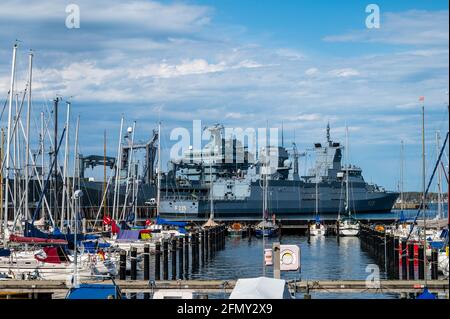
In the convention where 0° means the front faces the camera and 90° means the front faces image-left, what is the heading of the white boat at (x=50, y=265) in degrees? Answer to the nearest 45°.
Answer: approximately 90°

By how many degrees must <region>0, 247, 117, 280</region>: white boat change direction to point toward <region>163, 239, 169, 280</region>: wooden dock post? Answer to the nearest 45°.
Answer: approximately 135° to its right

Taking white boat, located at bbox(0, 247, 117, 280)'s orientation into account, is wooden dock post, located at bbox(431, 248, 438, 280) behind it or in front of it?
behind

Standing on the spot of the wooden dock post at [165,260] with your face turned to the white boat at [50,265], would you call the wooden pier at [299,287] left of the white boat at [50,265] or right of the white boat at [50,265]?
left

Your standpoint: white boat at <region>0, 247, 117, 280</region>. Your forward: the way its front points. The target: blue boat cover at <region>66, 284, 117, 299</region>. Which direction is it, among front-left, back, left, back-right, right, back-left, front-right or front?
left
